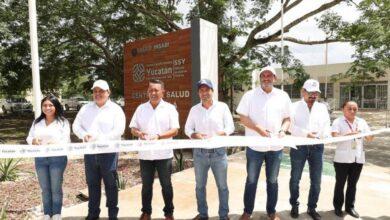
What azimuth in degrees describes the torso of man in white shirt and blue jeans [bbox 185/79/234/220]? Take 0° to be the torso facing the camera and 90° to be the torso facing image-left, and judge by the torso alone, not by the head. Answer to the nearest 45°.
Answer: approximately 0°

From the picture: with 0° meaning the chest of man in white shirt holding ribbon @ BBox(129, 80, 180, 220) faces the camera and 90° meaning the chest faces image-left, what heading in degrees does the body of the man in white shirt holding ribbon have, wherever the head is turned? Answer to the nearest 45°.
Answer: approximately 0°

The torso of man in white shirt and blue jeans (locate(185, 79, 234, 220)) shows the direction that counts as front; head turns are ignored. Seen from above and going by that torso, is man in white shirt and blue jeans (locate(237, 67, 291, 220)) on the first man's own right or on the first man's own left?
on the first man's own left

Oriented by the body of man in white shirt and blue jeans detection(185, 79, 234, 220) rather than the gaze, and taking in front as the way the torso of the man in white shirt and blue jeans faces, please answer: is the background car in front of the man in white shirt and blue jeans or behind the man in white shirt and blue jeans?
behind

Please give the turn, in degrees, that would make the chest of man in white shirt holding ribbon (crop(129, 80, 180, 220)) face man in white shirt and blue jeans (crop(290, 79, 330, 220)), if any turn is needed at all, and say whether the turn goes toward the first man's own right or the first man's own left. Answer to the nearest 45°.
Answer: approximately 90° to the first man's own left

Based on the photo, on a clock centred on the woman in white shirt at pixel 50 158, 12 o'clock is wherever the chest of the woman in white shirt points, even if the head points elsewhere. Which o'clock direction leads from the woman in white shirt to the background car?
The background car is roughly at 6 o'clock from the woman in white shirt.

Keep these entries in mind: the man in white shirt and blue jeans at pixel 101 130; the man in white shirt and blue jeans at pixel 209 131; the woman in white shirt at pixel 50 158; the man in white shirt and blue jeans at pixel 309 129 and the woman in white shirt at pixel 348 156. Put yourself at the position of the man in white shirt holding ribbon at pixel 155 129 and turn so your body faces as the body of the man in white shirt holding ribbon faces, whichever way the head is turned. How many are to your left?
3

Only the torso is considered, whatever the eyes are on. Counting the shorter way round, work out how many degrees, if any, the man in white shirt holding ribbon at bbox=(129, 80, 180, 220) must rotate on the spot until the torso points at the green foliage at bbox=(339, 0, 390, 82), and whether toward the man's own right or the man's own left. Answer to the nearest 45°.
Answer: approximately 135° to the man's own left

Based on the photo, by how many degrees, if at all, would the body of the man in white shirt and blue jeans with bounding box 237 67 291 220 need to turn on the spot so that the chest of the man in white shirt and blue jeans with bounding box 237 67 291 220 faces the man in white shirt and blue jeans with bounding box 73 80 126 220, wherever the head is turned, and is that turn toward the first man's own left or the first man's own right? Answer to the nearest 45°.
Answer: approximately 90° to the first man's own right

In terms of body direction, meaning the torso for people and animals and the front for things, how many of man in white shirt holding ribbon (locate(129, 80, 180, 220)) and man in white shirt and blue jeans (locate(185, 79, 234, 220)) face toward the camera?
2
